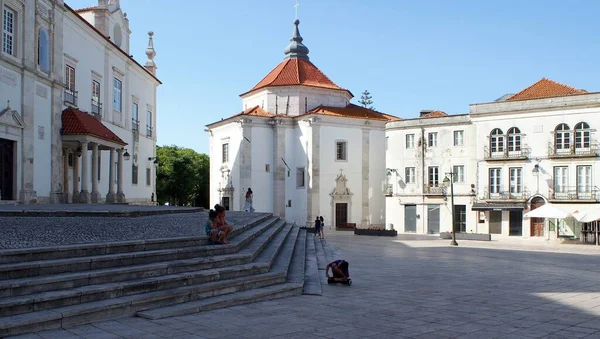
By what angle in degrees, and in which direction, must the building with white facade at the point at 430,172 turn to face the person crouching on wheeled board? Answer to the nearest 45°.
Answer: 0° — it already faces them

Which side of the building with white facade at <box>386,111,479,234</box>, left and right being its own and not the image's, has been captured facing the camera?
front

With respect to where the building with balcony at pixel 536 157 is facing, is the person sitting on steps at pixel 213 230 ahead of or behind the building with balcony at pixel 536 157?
ahead

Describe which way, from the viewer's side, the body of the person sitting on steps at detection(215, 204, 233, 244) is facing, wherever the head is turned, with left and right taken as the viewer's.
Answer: facing to the right of the viewer

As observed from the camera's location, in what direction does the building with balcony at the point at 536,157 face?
facing the viewer
